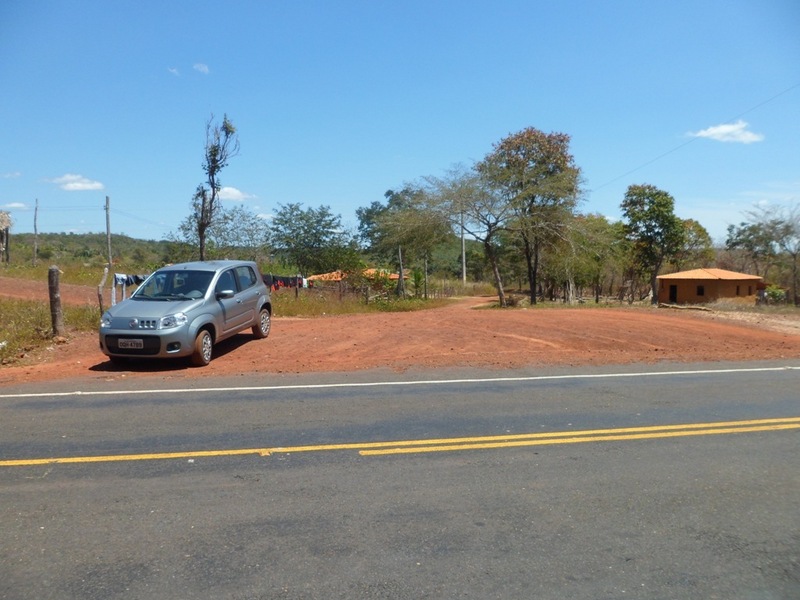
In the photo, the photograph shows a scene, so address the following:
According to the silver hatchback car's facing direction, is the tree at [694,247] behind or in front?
behind

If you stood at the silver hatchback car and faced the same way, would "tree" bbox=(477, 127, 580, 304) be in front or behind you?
behind

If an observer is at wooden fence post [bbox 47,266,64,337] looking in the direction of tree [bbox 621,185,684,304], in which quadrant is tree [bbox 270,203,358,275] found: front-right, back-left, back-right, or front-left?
front-left

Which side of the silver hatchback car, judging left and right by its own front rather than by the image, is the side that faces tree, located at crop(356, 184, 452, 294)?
back

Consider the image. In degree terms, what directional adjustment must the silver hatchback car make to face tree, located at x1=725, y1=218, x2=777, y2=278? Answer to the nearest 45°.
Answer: approximately 180°

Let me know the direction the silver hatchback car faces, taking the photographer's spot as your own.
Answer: facing the viewer and to the left of the viewer

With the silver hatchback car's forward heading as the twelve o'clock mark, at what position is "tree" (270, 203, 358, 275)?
The tree is roughly at 5 o'clock from the silver hatchback car.

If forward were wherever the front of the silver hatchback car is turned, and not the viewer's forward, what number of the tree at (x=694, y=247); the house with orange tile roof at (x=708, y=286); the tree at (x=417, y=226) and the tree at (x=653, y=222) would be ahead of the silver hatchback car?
0

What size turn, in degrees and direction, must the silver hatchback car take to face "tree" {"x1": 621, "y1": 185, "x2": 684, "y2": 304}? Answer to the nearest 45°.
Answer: approximately 180°

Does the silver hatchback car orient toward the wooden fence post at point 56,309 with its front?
no

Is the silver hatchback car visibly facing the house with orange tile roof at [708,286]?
no
